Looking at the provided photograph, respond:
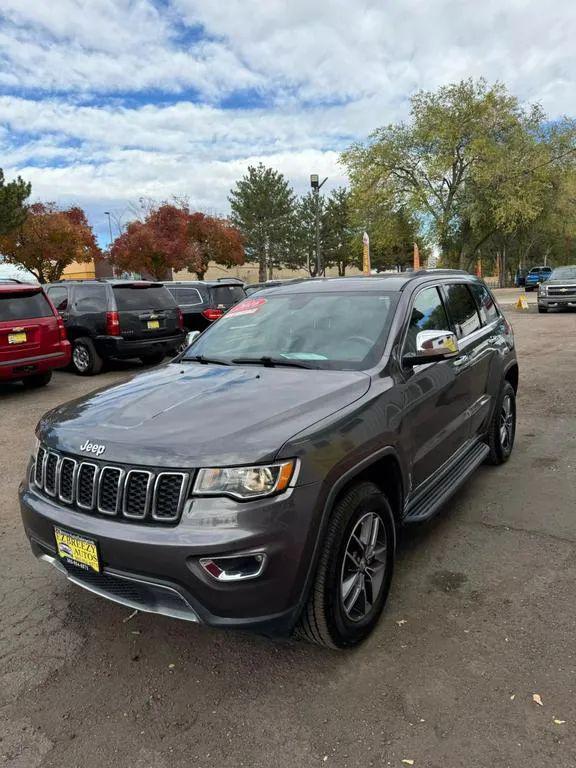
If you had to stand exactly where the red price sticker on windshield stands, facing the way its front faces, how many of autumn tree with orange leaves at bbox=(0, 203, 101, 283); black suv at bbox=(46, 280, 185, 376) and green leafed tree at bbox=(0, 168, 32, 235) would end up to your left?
0

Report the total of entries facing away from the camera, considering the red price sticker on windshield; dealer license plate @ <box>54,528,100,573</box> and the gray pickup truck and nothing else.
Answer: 0

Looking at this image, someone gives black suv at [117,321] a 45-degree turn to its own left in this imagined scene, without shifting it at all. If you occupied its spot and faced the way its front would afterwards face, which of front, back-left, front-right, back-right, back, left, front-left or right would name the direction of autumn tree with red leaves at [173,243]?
right

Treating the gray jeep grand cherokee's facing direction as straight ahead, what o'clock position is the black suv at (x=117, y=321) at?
The black suv is roughly at 4 o'clock from the gray jeep grand cherokee.

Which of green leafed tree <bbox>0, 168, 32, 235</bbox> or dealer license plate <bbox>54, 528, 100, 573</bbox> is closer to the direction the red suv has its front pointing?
the green leafed tree

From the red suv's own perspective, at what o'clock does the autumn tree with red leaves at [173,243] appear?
The autumn tree with red leaves is roughly at 2 o'clock from the red suv.

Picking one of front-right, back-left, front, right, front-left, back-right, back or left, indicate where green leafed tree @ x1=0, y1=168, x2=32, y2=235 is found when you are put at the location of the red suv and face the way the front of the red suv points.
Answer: front-right

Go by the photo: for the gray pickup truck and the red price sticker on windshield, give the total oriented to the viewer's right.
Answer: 0

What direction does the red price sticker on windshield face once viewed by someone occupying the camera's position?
facing the viewer and to the left of the viewer

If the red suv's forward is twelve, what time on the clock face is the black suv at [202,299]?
The black suv is roughly at 3 o'clock from the red suv.

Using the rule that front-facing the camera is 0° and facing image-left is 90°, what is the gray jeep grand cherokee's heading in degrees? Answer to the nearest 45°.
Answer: approximately 45°

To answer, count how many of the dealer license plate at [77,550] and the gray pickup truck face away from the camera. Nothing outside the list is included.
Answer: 0

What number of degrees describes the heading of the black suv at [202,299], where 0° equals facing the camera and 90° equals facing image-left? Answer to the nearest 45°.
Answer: approximately 135°

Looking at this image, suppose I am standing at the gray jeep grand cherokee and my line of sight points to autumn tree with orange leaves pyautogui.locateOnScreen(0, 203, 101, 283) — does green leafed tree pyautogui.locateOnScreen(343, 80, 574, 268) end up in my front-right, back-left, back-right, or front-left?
front-right
